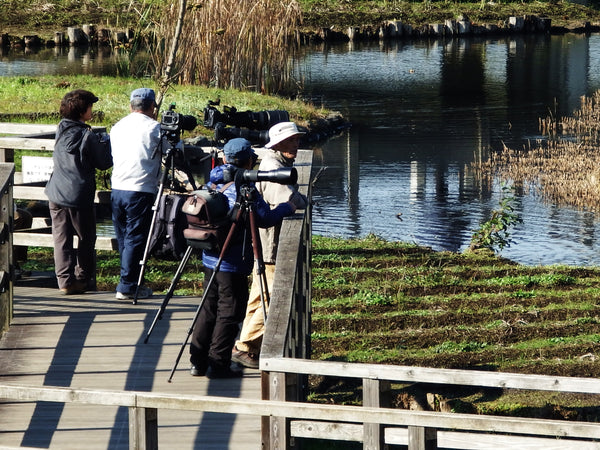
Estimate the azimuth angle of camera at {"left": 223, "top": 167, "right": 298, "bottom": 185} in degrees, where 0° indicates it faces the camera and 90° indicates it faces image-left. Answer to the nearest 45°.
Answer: approximately 270°

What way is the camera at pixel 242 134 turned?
to the viewer's right

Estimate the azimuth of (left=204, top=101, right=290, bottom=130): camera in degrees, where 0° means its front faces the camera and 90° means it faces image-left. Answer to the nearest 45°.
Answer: approximately 270°

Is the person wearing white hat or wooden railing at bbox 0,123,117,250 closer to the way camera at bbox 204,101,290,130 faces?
the person wearing white hat

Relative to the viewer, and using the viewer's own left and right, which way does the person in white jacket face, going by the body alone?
facing away from the viewer and to the right of the viewer

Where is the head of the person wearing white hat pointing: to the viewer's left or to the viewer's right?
to the viewer's right

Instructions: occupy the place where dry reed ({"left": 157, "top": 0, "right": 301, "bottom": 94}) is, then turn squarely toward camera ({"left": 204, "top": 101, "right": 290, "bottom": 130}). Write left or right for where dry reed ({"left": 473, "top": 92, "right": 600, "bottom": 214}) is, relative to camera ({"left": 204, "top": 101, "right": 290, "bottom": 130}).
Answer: left

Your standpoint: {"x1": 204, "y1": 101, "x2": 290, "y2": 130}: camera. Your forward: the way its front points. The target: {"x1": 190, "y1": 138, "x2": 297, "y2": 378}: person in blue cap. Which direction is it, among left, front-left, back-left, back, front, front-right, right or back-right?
right

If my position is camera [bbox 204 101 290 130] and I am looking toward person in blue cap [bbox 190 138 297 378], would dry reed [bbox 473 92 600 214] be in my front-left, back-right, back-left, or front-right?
back-left

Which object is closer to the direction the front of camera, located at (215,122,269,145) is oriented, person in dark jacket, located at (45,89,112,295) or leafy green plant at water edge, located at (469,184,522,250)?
the leafy green plant at water edge

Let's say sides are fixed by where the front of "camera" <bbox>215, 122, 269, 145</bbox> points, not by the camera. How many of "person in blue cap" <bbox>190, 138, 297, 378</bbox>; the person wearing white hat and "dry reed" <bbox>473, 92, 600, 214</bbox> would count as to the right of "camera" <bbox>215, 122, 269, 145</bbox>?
2

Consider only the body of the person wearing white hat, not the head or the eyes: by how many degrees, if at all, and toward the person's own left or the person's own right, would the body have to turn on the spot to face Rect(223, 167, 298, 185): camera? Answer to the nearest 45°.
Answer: approximately 90° to the person's own right
